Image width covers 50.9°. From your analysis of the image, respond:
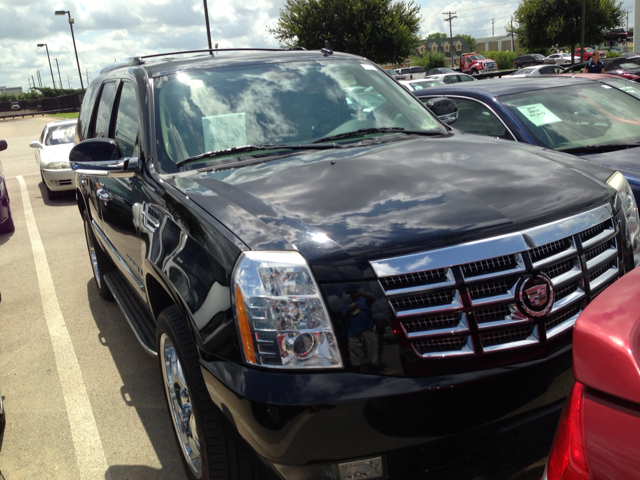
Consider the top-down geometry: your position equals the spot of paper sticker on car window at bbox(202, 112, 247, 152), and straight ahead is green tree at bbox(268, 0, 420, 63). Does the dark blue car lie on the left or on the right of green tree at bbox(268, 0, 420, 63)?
right

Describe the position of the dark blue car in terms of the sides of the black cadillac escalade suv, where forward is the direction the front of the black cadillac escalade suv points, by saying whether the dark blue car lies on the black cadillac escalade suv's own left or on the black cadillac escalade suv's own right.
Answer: on the black cadillac escalade suv's own left

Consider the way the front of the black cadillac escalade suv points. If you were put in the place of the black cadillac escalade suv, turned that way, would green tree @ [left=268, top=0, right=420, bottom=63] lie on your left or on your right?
on your left

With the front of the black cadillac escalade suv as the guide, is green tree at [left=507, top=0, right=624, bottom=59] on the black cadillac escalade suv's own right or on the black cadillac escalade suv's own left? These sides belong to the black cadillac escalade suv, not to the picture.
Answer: on the black cadillac escalade suv's own left

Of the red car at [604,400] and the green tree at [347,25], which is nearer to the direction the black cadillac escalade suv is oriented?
the red car

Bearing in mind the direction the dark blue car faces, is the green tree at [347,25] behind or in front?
behind

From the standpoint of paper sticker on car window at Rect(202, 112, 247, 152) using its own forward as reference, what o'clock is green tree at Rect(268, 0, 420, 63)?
The green tree is roughly at 8 o'clock from the paper sticker on car window.

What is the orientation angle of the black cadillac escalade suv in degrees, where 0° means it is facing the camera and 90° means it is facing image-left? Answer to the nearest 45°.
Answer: approximately 315°

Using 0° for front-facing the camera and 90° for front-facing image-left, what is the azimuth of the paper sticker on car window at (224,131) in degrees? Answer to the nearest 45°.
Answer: approximately 315°

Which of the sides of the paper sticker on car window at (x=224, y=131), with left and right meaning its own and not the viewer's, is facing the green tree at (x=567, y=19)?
left

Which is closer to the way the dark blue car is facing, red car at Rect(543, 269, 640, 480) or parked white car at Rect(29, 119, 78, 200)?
the red car

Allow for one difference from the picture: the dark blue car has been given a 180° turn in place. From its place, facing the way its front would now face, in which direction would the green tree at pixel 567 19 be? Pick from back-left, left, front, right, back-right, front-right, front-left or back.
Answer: front-right
